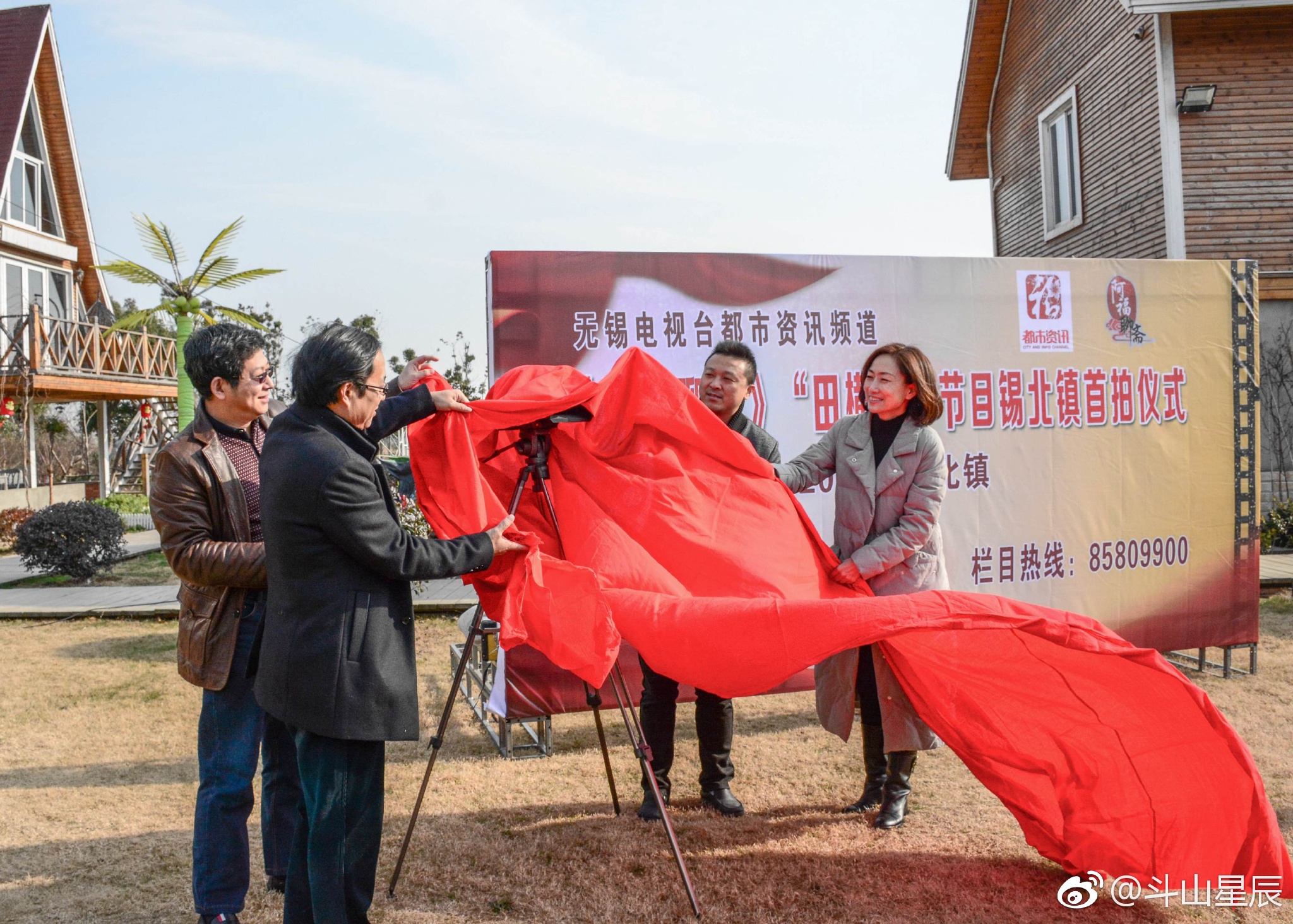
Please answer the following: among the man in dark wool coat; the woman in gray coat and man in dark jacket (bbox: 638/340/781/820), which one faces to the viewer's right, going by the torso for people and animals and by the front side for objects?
the man in dark wool coat

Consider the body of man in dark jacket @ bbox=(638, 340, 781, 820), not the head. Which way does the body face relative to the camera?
toward the camera

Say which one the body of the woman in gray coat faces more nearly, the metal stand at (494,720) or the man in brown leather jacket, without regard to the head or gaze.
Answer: the man in brown leather jacket

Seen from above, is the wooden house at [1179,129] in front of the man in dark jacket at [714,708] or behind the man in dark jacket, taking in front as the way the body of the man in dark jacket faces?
behind

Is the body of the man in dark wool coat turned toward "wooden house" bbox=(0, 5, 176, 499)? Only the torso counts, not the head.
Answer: no

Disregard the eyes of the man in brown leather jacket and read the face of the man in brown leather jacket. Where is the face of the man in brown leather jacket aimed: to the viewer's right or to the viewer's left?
to the viewer's right

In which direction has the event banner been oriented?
toward the camera

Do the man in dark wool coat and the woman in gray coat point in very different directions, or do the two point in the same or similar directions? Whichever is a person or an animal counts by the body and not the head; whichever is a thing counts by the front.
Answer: very different directions

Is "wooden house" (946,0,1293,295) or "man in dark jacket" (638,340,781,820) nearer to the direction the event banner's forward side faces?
the man in dark jacket

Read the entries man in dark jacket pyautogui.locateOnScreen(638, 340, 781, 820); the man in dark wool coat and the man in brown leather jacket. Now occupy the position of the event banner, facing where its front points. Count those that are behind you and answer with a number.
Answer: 0

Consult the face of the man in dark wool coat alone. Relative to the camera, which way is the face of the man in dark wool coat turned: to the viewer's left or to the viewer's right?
to the viewer's right

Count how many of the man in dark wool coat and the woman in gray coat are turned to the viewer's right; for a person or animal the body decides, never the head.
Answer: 1

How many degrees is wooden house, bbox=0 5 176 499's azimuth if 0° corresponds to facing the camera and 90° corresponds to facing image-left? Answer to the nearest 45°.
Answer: approximately 315°

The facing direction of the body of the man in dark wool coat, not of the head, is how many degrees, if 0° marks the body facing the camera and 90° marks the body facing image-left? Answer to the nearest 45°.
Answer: approximately 270°

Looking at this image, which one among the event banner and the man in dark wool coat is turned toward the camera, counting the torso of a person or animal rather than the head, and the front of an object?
the event banner
